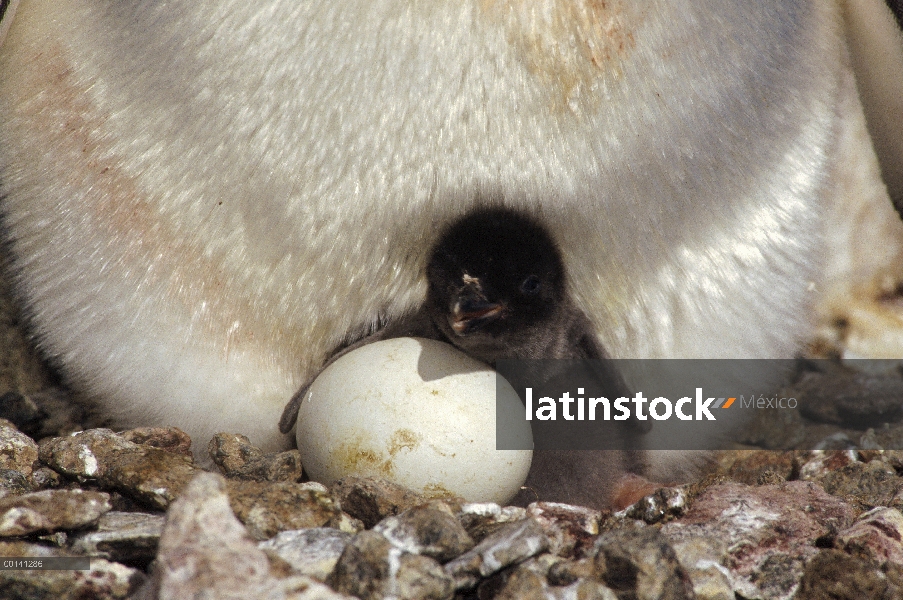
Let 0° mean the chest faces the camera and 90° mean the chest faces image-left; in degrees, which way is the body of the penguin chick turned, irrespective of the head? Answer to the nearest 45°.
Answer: approximately 45°
